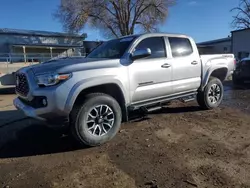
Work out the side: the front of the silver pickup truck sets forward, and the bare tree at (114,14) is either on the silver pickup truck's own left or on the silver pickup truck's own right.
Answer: on the silver pickup truck's own right

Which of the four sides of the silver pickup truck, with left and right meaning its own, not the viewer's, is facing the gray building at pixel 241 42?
back

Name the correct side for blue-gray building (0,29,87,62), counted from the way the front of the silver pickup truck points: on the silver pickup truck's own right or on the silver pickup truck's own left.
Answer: on the silver pickup truck's own right

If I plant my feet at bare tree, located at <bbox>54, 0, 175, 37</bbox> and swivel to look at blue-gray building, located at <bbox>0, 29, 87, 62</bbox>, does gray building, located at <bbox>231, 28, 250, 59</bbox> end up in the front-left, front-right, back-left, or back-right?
back-left

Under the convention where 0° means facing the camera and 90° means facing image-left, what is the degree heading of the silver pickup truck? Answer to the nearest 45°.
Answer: approximately 45°

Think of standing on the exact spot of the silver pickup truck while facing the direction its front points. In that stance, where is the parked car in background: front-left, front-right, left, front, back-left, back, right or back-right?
back
